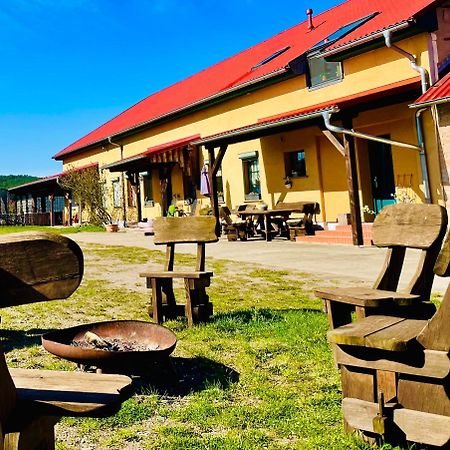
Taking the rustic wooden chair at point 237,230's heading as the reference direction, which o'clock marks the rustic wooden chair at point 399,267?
the rustic wooden chair at point 399,267 is roughly at 3 o'clock from the rustic wooden chair at point 237,230.

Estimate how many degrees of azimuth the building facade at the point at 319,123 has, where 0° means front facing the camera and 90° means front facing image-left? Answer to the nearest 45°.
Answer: approximately 45°

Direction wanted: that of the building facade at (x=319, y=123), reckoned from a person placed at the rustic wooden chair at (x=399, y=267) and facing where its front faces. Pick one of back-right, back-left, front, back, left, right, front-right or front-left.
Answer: back-right

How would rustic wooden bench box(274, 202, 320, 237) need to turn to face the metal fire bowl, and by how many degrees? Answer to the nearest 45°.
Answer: approximately 45° to its left

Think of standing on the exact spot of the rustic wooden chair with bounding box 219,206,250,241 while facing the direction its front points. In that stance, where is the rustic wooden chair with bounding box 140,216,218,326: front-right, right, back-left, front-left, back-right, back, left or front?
right

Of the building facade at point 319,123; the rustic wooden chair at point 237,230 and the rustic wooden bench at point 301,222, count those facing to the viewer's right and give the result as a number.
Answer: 1

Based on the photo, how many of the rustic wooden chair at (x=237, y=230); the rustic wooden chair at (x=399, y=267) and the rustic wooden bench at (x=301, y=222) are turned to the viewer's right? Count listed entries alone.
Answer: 1

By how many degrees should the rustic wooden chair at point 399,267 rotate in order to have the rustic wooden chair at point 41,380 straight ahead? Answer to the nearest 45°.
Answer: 0° — it already faces it

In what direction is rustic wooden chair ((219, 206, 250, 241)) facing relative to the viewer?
to the viewer's right

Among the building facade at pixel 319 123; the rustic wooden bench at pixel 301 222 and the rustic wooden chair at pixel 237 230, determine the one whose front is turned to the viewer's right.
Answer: the rustic wooden chair at pixel 237 230
